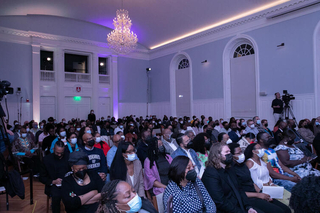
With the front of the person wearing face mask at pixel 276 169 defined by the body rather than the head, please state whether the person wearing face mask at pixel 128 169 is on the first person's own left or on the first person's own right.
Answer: on the first person's own right

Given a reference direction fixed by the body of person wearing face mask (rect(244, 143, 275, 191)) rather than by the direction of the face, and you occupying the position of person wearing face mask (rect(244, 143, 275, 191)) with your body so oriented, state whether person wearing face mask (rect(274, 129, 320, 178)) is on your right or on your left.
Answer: on your left

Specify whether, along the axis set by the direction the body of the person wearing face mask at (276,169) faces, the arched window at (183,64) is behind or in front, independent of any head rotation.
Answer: behind

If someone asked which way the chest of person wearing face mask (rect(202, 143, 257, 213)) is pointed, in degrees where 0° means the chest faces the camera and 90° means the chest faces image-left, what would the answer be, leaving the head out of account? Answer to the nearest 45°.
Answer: approximately 315°

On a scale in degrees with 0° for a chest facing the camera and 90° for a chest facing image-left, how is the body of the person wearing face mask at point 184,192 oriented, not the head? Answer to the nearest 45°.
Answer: approximately 315°

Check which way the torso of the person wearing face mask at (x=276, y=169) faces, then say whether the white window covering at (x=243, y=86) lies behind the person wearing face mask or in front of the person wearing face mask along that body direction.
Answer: behind
